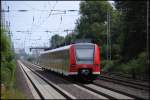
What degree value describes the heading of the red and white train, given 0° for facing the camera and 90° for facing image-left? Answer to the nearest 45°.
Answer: approximately 315°
